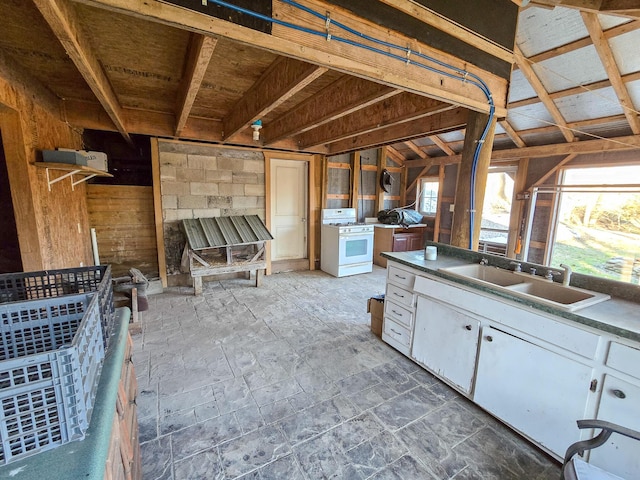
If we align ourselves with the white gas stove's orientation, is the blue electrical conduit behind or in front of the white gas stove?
in front

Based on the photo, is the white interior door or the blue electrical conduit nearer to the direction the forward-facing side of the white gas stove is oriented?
the blue electrical conduit

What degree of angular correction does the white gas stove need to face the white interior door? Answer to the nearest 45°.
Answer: approximately 135° to its right

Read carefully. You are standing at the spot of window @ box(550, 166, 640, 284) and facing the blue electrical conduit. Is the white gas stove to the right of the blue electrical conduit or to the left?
right

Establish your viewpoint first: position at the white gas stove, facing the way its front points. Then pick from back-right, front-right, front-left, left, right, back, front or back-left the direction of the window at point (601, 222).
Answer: front-left

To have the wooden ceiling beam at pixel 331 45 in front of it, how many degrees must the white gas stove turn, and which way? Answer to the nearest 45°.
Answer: approximately 45° to its right

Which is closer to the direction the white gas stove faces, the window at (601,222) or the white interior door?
the window

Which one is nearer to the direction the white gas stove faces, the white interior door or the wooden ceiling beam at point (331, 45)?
the wooden ceiling beam
